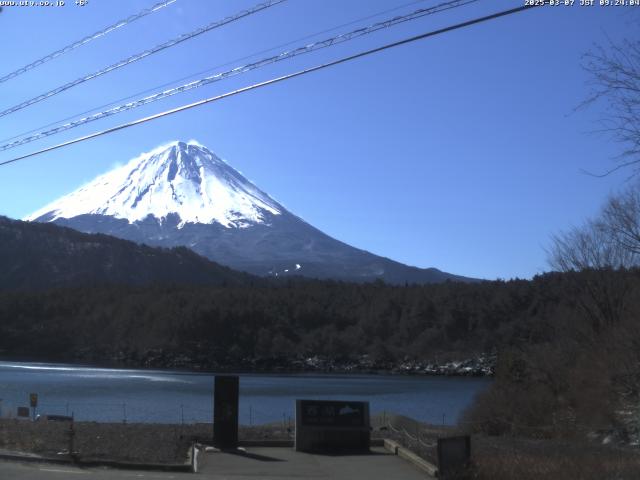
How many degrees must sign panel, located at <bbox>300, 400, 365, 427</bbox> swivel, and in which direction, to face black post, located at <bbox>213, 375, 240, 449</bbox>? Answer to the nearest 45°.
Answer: approximately 90° to its right

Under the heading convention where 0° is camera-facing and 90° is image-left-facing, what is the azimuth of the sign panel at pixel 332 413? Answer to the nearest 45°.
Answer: approximately 0°
